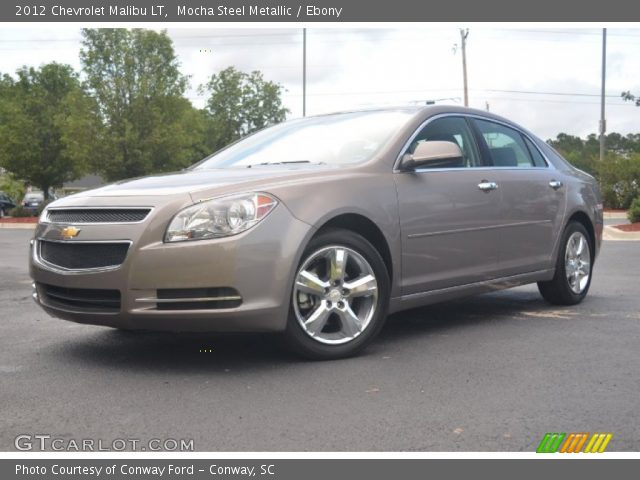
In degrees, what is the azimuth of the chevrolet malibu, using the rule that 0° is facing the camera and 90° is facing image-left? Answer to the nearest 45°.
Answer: approximately 45°

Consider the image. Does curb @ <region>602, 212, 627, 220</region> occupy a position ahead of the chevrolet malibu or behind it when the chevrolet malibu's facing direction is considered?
behind

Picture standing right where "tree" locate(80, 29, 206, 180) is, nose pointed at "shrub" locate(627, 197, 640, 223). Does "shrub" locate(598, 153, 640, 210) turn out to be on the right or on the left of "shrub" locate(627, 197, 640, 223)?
left

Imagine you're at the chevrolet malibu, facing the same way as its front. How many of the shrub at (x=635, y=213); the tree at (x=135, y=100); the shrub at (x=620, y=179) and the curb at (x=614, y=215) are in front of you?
0

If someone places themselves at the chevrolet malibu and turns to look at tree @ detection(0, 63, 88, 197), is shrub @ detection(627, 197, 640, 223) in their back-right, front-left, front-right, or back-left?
front-right

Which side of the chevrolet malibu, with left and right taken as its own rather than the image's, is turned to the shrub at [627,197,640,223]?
back

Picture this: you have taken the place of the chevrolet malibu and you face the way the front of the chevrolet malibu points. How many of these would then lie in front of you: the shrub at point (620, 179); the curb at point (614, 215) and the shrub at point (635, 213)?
0

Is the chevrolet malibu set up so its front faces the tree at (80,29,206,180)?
no

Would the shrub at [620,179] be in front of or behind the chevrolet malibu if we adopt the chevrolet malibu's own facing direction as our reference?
behind

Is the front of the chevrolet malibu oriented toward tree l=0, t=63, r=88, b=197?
no

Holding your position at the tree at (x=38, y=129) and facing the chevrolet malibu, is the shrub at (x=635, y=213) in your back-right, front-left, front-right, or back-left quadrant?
front-left
